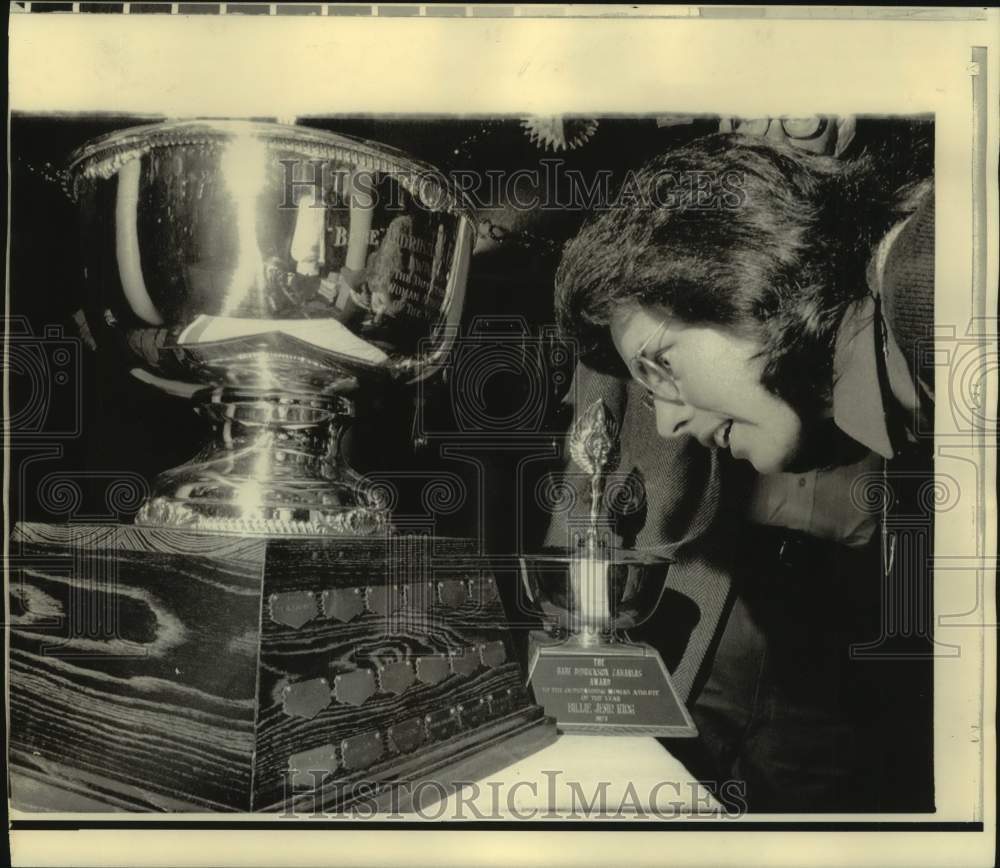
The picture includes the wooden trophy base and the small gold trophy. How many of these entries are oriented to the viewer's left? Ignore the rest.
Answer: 0

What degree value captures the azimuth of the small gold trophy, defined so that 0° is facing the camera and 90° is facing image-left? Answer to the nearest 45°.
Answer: approximately 0°

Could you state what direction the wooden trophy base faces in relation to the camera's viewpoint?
facing the viewer and to the right of the viewer
